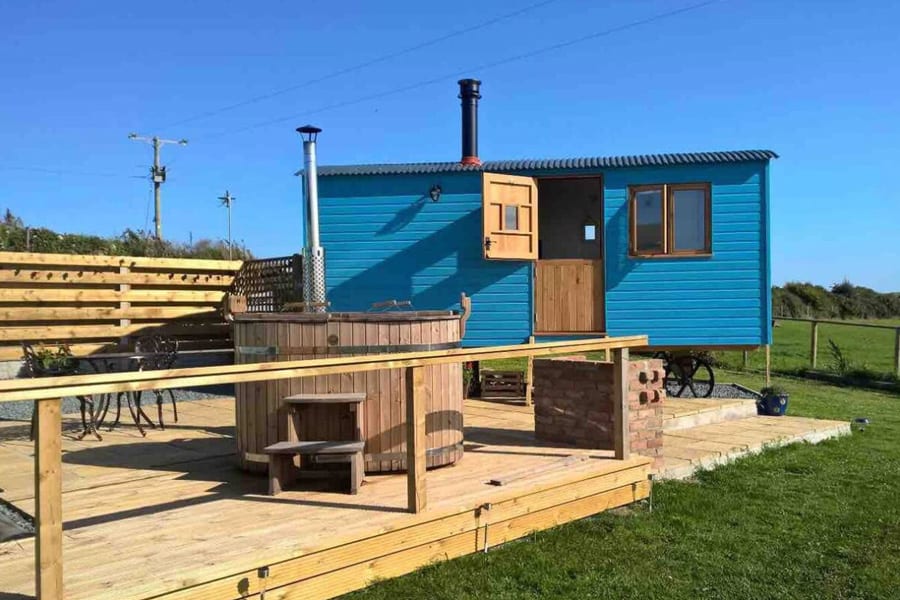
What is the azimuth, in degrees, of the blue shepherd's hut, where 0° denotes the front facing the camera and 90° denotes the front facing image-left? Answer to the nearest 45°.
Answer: approximately 0°

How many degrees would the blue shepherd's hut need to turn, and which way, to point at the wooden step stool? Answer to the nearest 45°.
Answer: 0° — it already faces it

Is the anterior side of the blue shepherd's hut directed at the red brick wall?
yes

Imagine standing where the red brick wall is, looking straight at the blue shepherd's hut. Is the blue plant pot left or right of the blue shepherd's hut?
right

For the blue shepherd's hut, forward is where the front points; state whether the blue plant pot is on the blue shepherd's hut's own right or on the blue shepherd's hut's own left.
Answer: on the blue shepherd's hut's own left

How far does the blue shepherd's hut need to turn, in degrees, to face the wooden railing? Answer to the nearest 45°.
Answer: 0° — it already faces it

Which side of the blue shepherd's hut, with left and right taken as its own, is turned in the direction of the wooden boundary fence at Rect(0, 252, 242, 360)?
right

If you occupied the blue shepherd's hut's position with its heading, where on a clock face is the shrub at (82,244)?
The shrub is roughly at 4 o'clock from the blue shepherd's hut.
